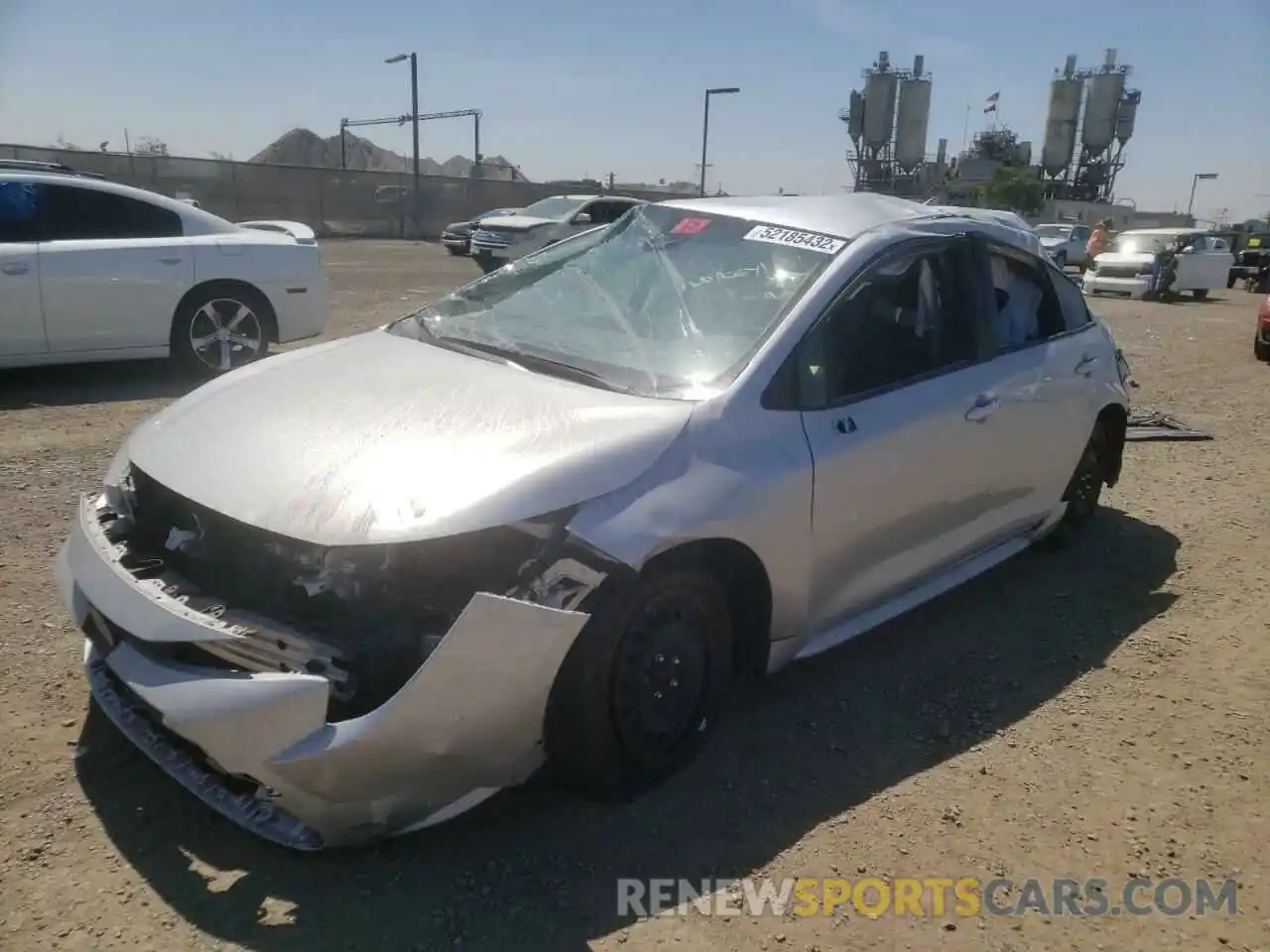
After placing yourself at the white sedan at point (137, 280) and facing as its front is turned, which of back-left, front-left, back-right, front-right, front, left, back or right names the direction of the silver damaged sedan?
left

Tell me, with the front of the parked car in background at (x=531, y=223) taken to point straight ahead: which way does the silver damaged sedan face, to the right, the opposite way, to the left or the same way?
the same way

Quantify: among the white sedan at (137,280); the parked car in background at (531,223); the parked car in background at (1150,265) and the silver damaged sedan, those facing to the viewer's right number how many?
0

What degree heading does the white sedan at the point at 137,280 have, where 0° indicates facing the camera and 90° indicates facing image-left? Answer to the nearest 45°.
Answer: approximately 90°

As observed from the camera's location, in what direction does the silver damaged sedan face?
facing the viewer and to the left of the viewer

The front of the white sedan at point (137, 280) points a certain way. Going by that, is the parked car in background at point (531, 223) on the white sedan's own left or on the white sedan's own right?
on the white sedan's own right

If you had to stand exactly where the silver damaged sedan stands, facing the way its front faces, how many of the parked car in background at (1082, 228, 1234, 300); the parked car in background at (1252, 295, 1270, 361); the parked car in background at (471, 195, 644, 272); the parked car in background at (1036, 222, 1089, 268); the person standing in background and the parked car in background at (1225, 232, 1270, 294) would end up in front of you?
0

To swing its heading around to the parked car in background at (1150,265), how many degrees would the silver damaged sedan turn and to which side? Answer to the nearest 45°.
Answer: approximately 180°

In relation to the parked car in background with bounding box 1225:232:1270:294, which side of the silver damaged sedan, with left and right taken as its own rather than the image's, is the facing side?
back

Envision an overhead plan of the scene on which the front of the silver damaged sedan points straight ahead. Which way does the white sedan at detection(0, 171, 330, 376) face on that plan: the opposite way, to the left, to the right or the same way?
the same way

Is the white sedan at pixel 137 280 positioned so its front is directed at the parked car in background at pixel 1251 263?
no

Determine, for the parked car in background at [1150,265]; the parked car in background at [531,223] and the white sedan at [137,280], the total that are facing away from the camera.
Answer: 0
